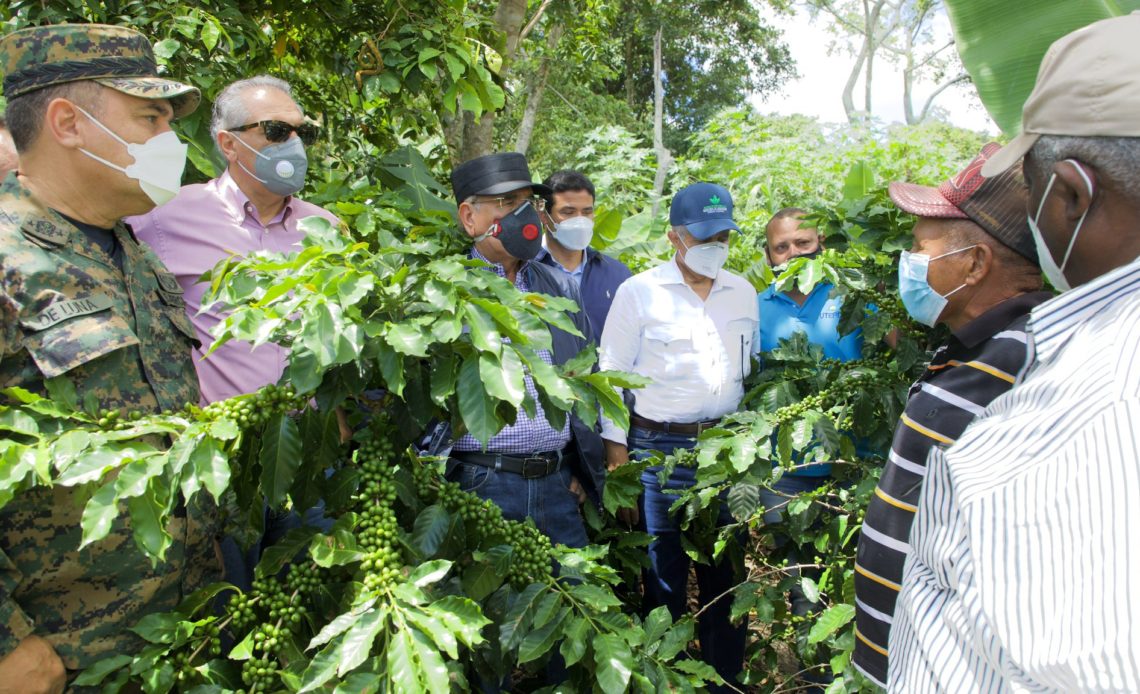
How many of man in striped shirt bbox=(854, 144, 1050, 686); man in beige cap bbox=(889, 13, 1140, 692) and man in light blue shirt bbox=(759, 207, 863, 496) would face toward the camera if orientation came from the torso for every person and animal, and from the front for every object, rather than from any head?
1

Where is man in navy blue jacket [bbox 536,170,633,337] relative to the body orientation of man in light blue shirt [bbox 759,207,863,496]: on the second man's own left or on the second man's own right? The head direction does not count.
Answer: on the second man's own right

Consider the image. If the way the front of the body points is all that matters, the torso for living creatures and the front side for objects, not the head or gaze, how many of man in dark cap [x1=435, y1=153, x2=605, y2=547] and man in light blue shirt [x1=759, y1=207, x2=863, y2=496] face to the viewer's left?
0

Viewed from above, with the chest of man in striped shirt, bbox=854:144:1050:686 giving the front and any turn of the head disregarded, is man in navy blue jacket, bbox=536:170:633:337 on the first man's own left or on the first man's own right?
on the first man's own right

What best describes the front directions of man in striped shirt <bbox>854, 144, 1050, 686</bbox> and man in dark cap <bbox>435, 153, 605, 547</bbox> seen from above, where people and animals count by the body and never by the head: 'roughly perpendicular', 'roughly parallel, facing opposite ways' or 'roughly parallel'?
roughly parallel, facing opposite ways

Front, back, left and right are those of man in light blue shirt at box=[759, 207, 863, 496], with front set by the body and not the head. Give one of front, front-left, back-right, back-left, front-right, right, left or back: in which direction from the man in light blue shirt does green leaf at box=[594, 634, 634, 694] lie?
front

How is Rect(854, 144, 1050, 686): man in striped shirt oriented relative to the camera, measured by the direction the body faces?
to the viewer's left

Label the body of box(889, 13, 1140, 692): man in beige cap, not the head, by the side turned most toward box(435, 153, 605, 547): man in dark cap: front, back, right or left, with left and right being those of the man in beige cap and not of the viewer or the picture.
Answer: front

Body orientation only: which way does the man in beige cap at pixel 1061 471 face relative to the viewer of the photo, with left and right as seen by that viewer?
facing away from the viewer and to the left of the viewer

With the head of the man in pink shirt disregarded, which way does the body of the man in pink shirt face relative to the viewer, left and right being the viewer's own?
facing the viewer and to the right of the viewer

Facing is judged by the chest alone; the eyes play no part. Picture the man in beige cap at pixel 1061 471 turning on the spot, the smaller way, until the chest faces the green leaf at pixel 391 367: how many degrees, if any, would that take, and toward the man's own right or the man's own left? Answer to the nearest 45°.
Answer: approximately 45° to the man's own left

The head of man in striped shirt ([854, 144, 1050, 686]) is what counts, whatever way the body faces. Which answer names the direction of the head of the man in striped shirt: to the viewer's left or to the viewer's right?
to the viewer's left

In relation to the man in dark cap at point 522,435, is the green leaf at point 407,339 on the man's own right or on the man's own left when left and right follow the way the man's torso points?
on the man's own right

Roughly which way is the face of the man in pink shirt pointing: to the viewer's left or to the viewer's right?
to the viewer's right

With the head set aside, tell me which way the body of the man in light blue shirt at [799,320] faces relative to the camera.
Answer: toward the camera

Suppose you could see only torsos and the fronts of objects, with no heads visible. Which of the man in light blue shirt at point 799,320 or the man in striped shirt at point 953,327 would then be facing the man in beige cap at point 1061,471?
the man in light blue shirt

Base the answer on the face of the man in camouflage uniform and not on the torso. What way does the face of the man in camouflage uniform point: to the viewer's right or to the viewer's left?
to the viewer's right
